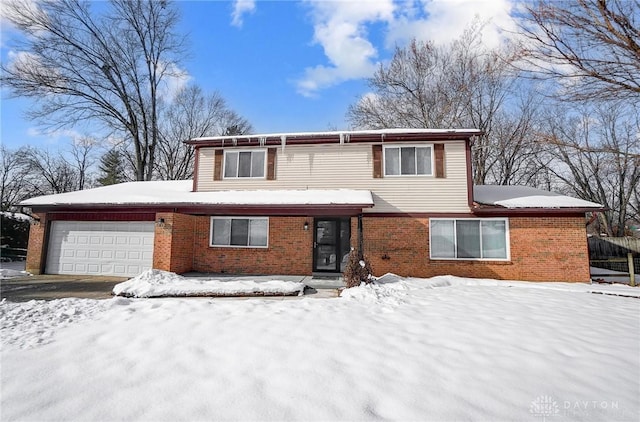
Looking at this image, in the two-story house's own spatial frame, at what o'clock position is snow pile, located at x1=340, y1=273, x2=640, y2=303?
The snow pile is roughly at 10 o'clock from the two-story house.

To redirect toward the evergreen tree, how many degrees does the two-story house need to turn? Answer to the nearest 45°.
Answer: approximately 135° to its right

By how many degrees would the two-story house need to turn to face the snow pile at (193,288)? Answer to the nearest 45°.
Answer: approximately 45° to its right

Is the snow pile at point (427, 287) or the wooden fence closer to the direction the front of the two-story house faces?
the snow pile

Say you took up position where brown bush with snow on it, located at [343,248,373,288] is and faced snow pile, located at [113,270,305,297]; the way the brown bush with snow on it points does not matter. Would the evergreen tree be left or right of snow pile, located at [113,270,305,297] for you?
right

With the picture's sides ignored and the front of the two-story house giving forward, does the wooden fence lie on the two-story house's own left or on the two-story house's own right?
on the two-story house's own left

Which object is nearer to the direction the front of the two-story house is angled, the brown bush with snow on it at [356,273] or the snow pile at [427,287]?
the brown bush with snow on it

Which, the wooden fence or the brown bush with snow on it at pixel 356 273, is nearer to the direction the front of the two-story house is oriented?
the brown bush with snow on it

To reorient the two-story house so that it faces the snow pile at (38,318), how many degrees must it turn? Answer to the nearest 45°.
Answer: approximately 45° to its right

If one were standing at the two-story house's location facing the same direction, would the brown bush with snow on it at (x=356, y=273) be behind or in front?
in front

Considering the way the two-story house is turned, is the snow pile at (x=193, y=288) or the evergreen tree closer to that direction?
the snow pile

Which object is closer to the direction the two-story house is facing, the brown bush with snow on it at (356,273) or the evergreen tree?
the brown bush with snow on it

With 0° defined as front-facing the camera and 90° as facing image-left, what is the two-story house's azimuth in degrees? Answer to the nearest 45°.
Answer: approximately 0°
